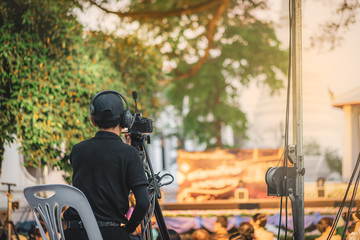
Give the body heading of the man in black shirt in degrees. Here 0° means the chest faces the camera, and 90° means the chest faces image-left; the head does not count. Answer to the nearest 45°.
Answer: approximately 180°

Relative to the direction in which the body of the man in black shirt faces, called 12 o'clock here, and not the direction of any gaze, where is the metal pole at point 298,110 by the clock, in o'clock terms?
The metal pole is roughly at 2 o'clock from the man in black shirt.

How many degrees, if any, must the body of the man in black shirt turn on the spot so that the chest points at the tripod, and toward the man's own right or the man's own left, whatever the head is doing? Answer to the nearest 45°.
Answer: approximately 45° to the man's own right

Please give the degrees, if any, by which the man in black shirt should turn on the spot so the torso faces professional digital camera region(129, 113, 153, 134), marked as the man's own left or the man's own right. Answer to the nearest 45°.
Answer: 0° — they already face it
